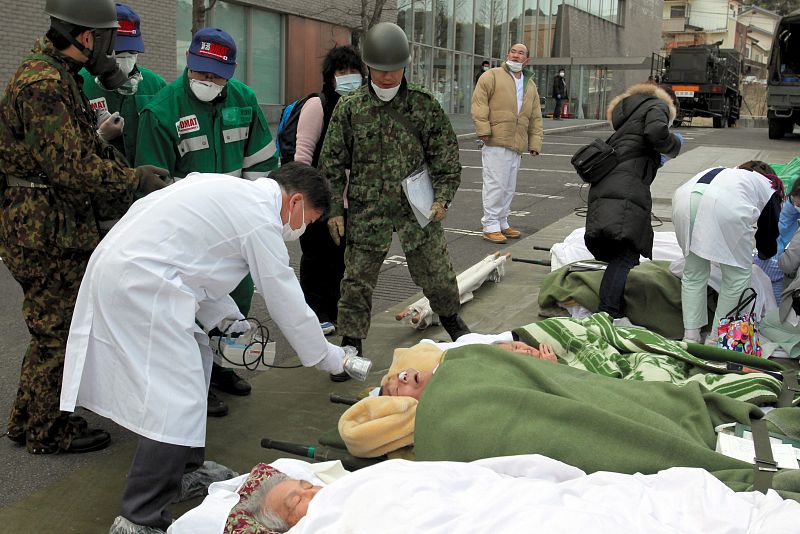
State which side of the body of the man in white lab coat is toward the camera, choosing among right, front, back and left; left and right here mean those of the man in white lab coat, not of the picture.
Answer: right

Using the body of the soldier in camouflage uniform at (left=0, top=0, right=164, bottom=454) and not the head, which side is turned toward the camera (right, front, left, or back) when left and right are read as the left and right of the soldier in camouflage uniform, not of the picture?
right

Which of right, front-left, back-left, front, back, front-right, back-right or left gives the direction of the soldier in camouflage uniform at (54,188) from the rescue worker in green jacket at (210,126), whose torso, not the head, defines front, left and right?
front-right

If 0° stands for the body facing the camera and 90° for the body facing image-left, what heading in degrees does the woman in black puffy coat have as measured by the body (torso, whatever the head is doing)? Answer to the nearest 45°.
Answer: approximately 225°

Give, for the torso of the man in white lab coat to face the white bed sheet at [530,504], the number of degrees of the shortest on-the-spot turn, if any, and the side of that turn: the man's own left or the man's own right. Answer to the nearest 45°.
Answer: approximately 45° to the man's own right

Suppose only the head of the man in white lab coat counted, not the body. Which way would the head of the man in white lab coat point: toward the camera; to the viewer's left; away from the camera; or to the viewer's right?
to the viewer's right

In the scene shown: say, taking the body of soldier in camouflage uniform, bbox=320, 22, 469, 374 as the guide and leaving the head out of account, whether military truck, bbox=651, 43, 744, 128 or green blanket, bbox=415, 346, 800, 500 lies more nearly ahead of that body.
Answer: the green blanket

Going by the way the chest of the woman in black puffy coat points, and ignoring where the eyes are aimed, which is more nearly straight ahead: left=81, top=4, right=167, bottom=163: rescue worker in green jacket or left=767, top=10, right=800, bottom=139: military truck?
the military truck

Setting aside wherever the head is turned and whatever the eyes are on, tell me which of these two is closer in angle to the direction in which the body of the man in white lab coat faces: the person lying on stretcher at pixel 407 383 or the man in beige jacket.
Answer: the person lying on stretcher

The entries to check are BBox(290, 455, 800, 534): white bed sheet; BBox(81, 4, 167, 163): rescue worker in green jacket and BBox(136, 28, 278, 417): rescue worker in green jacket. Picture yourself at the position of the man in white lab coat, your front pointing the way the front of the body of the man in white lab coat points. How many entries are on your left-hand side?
2

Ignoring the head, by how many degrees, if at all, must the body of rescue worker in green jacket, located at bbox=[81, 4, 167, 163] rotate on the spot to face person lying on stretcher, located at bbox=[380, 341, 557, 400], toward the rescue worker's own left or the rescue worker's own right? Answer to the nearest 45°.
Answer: approximately 45° to the rescue worker's own left

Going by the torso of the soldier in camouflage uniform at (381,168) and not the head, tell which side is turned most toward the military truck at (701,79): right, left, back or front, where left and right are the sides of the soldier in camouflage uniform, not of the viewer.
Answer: back
